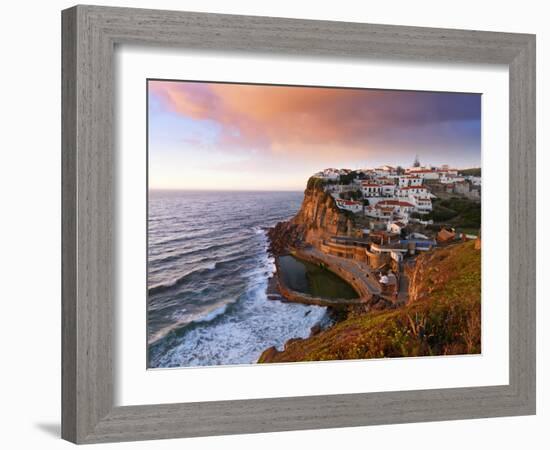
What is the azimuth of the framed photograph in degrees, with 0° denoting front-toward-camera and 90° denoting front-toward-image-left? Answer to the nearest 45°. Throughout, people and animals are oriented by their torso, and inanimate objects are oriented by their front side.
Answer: approximately 315°
